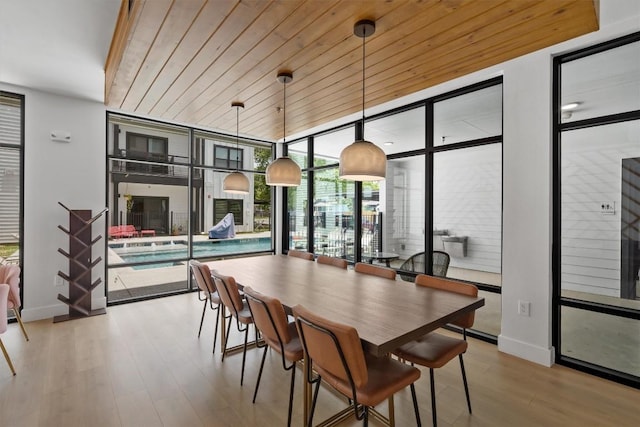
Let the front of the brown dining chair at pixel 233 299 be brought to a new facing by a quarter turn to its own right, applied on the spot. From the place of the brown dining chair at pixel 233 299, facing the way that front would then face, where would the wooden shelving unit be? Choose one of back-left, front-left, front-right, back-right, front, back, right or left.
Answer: back

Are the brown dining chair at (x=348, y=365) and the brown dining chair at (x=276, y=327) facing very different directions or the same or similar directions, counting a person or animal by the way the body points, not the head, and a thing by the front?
same or similar directions

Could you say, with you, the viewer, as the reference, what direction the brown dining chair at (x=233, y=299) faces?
facing away from the viewer and to the right of the viewer

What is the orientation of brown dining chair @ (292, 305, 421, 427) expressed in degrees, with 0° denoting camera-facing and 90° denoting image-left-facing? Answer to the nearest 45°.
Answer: approximately 225°

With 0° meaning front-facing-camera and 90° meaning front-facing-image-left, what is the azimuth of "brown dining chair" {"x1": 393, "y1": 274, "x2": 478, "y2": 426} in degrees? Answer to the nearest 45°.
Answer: approximately 45°

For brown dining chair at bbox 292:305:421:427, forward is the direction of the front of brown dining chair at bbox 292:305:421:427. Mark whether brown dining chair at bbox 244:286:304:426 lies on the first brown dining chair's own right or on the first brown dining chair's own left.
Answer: on the first brown dining chair's own left

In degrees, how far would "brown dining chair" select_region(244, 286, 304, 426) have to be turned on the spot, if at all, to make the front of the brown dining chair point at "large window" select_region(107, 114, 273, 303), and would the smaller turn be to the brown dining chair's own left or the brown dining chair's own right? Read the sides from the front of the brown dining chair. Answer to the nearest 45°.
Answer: approximately 90° to the brown dining chair's own left

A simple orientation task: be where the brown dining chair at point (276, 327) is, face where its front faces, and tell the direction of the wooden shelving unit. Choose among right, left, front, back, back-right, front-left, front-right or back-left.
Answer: left

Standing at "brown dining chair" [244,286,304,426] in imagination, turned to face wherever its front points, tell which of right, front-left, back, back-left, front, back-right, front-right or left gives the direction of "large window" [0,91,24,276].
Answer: left

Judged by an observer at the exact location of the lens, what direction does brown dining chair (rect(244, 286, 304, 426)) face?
facing away from the viewer and to the right of the viewer

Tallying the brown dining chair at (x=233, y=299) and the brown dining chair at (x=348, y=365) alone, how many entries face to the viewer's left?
0

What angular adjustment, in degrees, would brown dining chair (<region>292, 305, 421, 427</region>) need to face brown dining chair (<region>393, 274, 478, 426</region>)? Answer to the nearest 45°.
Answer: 0° — it already faces it

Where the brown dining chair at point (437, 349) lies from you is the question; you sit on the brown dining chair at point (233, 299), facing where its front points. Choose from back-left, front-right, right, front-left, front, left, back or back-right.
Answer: right

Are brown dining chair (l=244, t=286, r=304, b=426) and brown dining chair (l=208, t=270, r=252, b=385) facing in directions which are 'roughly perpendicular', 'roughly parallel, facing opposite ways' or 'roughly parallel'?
roughly parallel

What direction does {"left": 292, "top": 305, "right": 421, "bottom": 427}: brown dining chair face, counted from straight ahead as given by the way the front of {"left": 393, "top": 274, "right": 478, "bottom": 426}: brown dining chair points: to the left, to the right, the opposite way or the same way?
the opposite way

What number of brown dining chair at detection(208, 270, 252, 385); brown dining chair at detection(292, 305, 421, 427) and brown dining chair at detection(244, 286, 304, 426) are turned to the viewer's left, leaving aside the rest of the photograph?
0

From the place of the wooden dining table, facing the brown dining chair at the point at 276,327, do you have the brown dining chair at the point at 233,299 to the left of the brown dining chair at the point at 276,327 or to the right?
right
